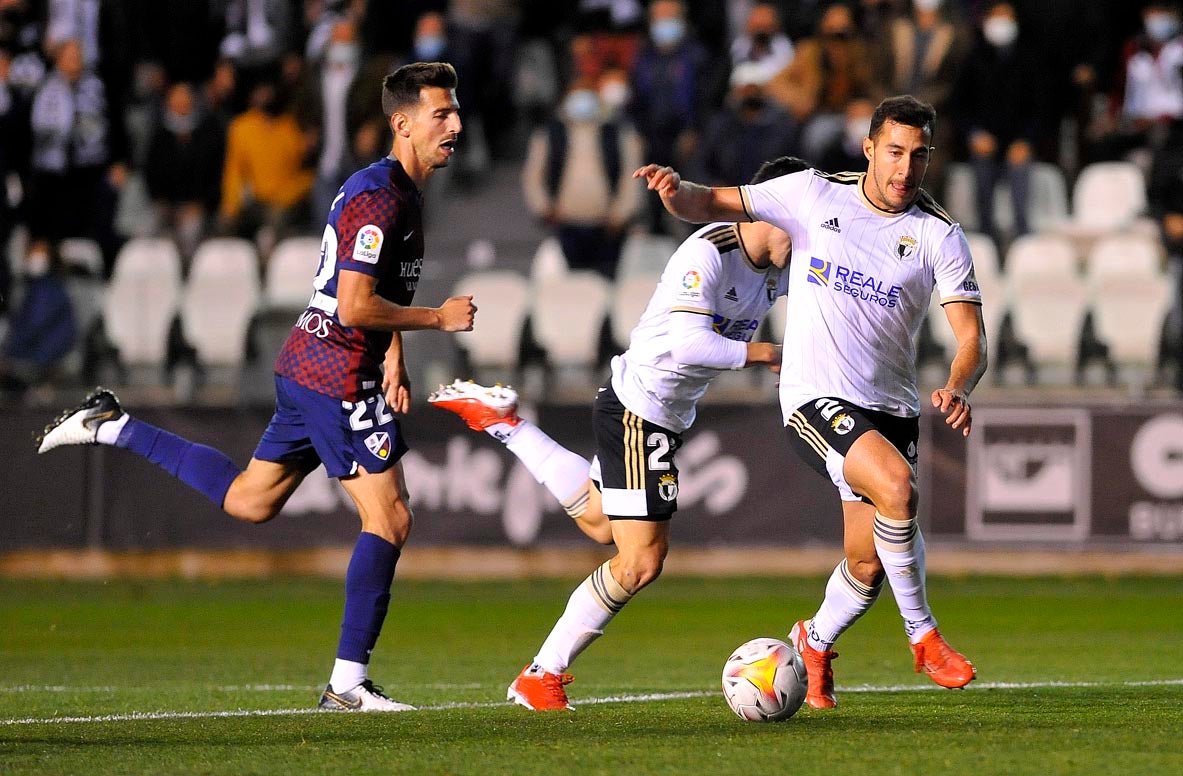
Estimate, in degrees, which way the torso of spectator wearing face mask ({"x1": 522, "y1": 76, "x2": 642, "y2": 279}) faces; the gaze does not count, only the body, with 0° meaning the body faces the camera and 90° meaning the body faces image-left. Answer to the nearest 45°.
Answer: approximately 0°

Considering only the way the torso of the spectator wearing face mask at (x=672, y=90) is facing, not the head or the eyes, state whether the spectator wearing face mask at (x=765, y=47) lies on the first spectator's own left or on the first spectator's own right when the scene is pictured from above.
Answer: on the first spectator's own left

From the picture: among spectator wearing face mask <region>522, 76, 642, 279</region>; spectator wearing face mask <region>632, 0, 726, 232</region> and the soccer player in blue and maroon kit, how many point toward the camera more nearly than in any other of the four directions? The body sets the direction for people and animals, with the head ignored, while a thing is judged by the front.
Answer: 2

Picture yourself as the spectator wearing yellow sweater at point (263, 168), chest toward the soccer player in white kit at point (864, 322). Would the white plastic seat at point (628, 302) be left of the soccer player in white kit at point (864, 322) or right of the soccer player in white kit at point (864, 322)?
left

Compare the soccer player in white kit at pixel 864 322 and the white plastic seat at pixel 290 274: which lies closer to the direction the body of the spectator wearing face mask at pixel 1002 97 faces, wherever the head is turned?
the soccer player in white kit

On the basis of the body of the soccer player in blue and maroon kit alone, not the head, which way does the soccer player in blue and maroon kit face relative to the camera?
to the viewer's right

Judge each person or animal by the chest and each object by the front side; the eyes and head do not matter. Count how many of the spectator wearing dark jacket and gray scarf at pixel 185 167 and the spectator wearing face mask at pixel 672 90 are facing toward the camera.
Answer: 2

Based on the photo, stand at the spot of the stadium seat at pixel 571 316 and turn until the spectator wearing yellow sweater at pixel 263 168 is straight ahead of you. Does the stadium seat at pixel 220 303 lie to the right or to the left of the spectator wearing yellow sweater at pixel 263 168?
left

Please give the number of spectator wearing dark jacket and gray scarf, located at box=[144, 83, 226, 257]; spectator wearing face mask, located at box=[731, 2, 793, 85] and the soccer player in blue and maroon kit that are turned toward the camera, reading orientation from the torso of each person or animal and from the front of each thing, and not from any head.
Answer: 2
